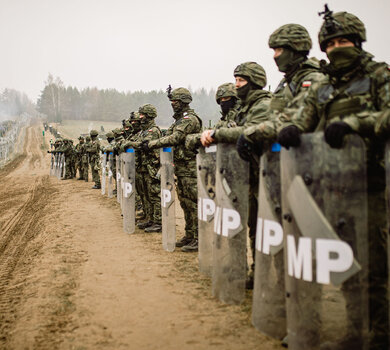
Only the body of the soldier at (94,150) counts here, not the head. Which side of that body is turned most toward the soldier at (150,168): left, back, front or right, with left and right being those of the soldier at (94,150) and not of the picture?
left

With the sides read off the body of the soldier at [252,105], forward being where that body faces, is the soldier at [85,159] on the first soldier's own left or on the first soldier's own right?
on the first soldier's own right

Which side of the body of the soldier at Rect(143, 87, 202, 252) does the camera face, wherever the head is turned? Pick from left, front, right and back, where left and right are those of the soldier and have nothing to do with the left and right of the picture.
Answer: left

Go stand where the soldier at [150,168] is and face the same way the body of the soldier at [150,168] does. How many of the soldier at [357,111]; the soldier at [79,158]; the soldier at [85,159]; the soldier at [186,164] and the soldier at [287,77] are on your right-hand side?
2

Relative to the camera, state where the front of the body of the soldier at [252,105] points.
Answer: to the viewer's left

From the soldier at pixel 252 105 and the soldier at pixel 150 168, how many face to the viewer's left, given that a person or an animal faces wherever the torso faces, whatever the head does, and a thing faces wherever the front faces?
2

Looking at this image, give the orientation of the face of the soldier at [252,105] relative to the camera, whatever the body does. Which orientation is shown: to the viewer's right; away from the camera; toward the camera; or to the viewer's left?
to the viewer's left

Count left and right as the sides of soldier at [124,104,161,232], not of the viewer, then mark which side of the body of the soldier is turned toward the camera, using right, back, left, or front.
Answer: left

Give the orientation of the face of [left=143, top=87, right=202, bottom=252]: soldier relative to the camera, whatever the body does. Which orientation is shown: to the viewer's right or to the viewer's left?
to the viewer's left

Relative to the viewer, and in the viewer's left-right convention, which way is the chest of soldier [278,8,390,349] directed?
facing the viewer and to the left of the viewer

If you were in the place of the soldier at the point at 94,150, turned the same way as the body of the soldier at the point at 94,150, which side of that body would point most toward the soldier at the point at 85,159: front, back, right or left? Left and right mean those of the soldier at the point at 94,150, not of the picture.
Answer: right

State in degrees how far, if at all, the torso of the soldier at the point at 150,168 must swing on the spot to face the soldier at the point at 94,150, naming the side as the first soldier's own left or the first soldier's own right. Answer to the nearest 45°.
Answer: approximately 90° to the first soldier's own right

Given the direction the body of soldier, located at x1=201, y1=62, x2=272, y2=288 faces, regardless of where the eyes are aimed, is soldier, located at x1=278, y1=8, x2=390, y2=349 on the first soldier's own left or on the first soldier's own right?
on the first soldier's own left

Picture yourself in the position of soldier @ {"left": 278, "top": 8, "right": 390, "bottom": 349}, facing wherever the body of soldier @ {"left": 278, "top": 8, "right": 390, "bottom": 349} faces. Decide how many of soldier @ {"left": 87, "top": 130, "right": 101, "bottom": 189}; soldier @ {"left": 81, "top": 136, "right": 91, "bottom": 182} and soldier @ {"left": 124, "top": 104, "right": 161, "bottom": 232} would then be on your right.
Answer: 3

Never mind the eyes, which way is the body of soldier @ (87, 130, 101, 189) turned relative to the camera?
to the viewer's left
